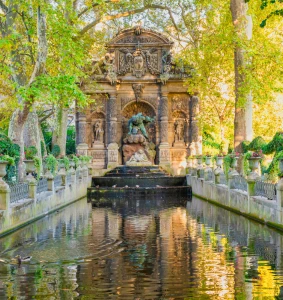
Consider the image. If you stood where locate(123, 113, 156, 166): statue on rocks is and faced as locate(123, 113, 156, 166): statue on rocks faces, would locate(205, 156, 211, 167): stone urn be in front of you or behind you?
in front

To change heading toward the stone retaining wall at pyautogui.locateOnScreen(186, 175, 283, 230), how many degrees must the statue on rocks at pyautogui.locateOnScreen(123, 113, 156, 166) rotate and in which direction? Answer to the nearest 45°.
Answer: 0° — it already faces it

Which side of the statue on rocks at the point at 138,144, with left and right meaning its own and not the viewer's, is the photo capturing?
front

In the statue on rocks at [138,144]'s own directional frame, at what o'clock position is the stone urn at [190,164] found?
The stone urn is roughly at 10 o'clock from the statue on rocks.

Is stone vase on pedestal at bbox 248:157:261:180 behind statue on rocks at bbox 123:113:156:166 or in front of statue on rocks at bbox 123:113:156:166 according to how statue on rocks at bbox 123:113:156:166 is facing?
in front
